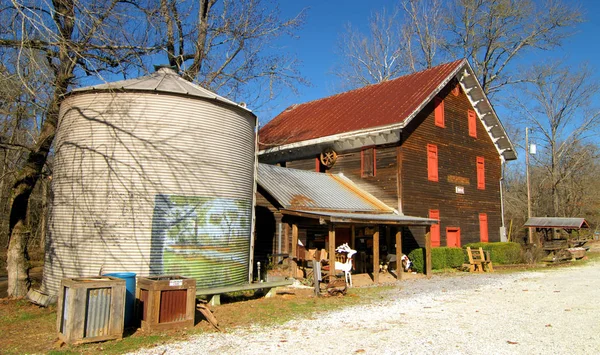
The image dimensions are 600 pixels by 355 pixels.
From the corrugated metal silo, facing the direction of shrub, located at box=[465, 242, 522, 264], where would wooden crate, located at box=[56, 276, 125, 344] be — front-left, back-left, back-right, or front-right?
back-right

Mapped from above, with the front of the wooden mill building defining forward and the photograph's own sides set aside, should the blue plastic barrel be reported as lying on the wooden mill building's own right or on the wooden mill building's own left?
on the wooden mill building's own right

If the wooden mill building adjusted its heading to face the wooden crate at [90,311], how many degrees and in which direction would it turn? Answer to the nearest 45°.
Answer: approximately 45° to its right

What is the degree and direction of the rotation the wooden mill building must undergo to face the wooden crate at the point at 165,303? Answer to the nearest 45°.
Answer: approximately 45° to its right

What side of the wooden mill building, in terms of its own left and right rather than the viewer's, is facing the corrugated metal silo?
right
